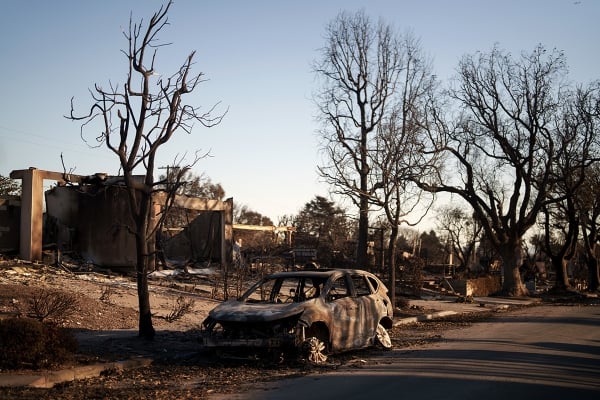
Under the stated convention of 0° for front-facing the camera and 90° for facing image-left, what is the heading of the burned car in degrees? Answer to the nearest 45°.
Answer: approximately 45°

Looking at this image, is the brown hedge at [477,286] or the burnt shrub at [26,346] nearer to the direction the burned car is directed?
the burnt shrub

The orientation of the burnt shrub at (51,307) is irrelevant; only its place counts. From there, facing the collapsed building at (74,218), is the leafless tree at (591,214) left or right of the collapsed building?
right

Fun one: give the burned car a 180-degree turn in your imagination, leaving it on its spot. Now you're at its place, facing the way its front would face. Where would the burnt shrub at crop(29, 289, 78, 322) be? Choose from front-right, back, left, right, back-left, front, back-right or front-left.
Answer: back-left

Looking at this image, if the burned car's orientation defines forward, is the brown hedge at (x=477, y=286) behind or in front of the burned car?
behind

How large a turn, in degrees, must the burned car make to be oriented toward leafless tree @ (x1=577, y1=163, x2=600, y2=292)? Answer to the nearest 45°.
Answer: approximately 180°

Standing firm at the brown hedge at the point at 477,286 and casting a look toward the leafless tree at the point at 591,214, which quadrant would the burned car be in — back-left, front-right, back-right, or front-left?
back-right

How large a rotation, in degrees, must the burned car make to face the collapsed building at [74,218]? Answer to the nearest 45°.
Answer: approximately 90° to its right

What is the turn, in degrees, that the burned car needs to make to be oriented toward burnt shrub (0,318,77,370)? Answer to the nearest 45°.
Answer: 0° — it already faces it
